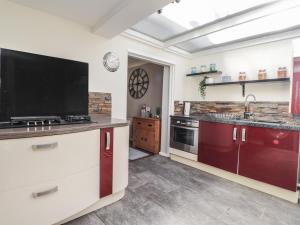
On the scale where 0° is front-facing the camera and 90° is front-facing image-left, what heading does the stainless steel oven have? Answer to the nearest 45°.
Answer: approximately 45°

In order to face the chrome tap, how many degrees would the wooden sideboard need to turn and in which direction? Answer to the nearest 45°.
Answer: approximately 90° to its left

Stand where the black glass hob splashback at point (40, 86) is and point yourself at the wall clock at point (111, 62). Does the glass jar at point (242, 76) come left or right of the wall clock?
right

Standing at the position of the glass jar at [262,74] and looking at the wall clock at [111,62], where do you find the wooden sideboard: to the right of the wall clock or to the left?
right

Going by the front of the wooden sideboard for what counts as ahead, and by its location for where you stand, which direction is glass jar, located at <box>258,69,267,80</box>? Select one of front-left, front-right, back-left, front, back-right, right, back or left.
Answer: left

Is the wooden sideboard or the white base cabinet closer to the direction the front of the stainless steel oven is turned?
the white base cabinet

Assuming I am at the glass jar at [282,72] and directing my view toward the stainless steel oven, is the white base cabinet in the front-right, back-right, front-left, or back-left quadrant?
front-left

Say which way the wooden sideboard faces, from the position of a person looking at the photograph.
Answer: facing the viewer and to the left of the viewer

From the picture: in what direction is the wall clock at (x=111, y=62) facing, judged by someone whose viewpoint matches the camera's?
facing the viewer and to the right of the viewer

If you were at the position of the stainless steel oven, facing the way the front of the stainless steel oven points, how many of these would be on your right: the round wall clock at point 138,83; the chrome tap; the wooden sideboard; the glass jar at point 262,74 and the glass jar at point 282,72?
2
